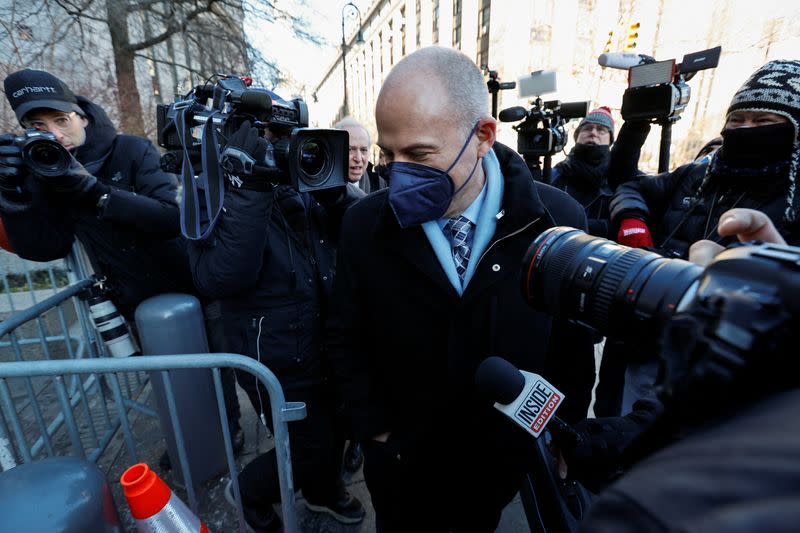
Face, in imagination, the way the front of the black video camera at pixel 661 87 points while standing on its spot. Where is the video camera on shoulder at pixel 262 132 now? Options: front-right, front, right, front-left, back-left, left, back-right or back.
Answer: front

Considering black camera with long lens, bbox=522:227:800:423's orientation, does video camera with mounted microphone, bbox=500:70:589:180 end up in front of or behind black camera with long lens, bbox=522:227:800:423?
in front

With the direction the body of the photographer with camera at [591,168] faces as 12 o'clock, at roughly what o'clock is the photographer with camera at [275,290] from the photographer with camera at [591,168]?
the photographer with camera at [275,290] is roughly at 1 o'clock from the photographer with camera at [591,168].

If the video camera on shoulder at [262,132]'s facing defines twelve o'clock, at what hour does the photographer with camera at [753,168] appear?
The photographer with camera is roughly at 11 o'clock from the video camera on shoulder.

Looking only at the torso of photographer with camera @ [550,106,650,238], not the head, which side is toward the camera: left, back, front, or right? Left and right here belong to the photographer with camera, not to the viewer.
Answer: front

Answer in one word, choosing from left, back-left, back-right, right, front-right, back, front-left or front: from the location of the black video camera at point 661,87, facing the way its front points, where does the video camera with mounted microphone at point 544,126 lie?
right

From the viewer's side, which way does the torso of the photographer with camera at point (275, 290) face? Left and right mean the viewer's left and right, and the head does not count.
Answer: facing the viewer and to the right of the viewer

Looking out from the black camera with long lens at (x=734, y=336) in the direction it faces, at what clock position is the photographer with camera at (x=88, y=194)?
The photographer with camera is roughly at 11 o'clock from the black camera with long lens.

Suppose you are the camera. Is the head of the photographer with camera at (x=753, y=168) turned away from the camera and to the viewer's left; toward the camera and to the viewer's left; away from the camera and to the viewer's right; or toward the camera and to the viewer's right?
toward the camera and to the viewer's left

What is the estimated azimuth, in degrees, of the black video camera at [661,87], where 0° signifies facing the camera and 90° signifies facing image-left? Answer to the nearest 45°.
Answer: approximately 45°

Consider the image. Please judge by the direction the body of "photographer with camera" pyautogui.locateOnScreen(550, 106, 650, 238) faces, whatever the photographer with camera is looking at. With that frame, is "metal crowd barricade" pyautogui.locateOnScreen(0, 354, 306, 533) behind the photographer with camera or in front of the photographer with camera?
in front

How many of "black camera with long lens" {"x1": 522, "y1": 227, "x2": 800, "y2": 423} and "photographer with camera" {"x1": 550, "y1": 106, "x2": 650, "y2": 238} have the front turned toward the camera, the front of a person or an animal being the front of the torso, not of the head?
1

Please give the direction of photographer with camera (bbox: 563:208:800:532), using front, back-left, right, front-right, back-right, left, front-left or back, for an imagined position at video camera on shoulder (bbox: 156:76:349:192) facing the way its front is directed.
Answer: front-right

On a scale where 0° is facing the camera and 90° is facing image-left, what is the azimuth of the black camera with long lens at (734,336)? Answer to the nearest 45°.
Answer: approximately 135°
